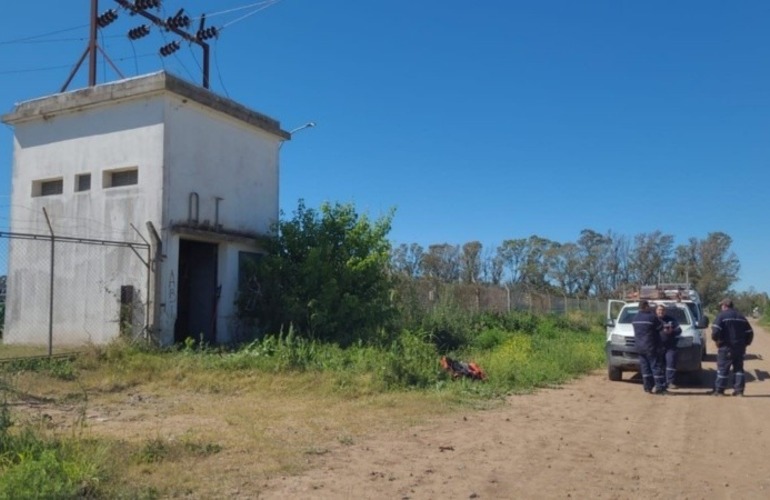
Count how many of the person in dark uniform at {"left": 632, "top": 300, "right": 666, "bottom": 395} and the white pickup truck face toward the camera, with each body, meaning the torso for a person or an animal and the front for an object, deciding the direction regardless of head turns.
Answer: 1

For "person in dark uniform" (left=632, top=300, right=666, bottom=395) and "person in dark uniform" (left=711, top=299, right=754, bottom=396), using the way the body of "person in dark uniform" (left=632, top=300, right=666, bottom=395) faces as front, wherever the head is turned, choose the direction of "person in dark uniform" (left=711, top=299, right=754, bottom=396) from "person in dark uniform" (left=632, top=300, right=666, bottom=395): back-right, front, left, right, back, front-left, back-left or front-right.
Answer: front-right

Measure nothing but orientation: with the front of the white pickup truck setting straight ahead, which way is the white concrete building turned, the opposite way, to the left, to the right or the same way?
to the left

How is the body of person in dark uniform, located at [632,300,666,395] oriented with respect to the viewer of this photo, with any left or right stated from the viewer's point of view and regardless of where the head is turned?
facing away from the viewer and to the right of the viewer

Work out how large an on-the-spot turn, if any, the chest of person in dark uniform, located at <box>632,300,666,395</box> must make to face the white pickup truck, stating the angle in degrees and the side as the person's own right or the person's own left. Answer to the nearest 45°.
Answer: approximately 45° to the person's own left

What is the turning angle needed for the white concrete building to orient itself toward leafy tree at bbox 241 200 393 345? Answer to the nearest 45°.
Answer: approximately 45° to its left
